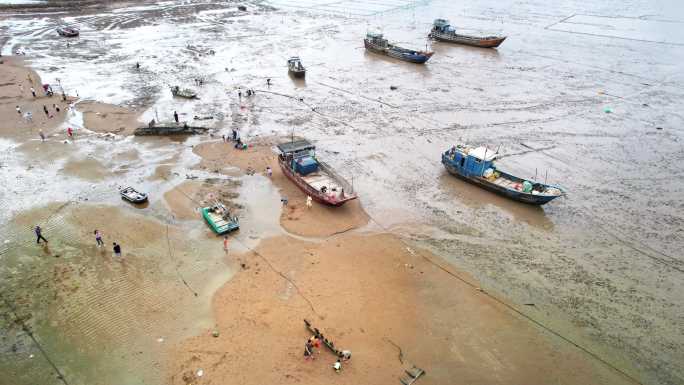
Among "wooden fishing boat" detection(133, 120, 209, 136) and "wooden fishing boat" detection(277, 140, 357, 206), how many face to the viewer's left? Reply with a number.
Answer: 0

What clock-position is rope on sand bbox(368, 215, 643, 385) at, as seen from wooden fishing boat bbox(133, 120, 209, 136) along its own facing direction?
The rope on sand is roughly at 2 o'clock from the wooden fishing boat.

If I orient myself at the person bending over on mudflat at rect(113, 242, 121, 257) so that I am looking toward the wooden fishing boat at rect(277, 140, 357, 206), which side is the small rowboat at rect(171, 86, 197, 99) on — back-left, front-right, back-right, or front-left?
front-left

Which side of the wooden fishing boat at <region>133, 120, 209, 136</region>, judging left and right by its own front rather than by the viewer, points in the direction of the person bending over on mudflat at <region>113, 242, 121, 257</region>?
right

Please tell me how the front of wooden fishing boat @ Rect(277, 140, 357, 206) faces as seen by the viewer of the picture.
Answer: facing the viewer and to the right of the viewer

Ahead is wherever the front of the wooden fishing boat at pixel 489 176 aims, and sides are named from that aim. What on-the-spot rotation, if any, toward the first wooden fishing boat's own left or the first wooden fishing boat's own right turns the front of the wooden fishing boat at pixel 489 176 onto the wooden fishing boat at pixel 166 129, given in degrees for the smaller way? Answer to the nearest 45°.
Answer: approximately 135° to the first wooden fishing boat's own right

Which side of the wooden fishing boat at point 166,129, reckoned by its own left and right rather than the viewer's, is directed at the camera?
right

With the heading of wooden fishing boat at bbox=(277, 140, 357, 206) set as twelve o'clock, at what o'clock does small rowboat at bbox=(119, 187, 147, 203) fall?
The small rowboat is roughly at 4 o'clock from the wooden fishing boat.

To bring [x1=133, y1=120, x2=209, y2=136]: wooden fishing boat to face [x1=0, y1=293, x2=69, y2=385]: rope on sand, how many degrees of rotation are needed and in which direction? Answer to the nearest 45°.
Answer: approximately 90° to its right

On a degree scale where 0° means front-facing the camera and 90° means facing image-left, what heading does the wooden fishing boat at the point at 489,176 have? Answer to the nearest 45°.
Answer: approximately 315°

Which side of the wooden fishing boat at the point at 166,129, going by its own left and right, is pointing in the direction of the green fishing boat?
right

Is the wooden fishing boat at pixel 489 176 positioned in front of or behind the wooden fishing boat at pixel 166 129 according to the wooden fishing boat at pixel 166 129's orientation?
in front

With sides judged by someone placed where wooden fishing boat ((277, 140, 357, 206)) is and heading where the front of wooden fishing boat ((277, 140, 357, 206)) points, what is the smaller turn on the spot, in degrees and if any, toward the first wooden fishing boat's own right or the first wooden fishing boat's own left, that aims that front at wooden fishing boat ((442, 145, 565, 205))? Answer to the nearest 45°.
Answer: approximately 45° to the first wooden fishing boat's own left

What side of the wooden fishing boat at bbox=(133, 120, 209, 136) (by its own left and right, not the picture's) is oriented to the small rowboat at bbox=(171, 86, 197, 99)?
left

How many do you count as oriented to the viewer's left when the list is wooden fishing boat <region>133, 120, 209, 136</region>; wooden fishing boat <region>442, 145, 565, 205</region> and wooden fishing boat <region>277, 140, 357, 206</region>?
0

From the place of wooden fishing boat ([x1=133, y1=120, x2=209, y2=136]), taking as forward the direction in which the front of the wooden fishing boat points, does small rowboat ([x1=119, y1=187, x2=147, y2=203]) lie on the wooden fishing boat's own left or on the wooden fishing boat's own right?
on the wooden fishing boat's own right

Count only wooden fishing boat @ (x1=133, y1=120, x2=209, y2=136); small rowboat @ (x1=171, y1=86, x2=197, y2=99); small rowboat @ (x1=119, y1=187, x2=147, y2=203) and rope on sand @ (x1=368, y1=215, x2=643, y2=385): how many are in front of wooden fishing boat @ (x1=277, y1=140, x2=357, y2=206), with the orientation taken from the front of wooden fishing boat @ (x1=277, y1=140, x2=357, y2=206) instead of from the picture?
1
